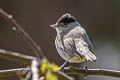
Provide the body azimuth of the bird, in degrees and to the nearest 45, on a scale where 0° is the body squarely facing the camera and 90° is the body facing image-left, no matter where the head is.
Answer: approximately 90°
